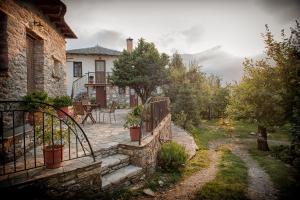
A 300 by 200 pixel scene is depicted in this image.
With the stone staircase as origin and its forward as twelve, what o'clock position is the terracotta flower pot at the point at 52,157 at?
The terracotta flower pot is roughly at 3 o'clock from the stone staircase.

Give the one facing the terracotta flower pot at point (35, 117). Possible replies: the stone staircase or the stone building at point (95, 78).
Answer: the stone building

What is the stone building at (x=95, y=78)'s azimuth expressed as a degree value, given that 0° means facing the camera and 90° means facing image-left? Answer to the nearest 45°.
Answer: approximately 0°

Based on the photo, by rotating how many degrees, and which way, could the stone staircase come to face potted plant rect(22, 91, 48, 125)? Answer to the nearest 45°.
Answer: approximately 180°

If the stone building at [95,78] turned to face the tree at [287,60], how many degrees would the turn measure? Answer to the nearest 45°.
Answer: approximately 45° to its left

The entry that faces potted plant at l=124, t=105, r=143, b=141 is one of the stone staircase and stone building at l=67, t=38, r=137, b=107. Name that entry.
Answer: the stone building

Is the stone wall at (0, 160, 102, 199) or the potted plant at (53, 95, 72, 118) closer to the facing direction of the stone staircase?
the stone wall

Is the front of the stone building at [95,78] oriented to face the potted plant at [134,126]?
yes

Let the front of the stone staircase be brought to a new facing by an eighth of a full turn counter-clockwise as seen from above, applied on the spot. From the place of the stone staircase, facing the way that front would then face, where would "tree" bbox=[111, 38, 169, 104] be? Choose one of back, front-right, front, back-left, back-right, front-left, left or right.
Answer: left
